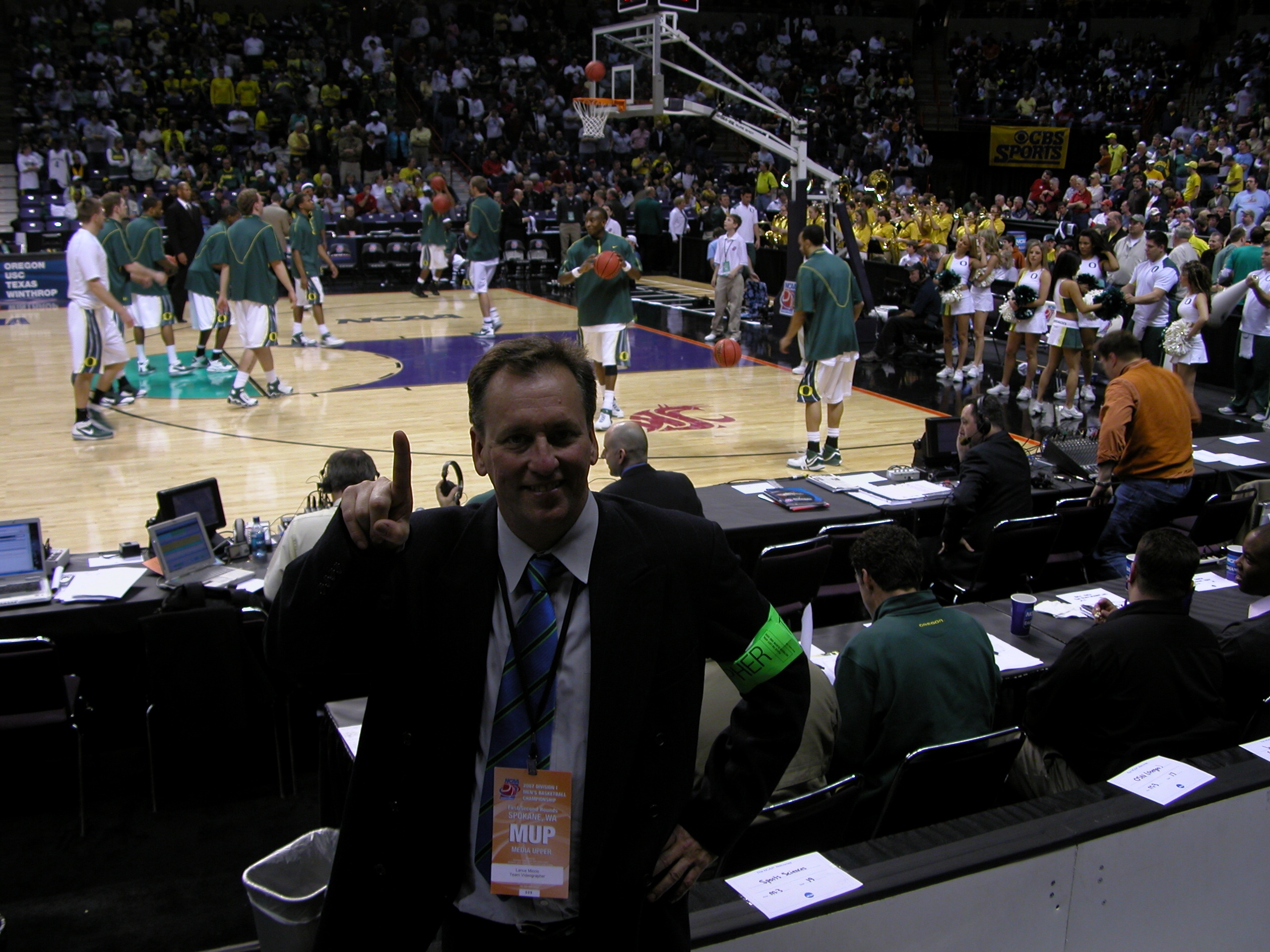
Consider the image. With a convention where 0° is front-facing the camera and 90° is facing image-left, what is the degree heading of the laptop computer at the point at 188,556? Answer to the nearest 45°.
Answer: approximately 315°

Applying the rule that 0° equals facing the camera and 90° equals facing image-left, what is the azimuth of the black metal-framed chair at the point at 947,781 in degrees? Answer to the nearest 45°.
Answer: approximately 135°

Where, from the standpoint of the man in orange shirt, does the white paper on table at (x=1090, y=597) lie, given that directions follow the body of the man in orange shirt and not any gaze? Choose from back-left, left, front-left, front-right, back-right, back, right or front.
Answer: back-left

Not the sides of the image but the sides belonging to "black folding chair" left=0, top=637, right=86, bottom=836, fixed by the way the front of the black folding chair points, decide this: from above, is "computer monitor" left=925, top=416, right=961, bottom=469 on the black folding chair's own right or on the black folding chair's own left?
on the black folding chair's own right

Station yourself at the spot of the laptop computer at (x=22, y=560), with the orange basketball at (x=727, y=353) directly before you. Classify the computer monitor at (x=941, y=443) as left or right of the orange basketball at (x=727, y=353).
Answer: right

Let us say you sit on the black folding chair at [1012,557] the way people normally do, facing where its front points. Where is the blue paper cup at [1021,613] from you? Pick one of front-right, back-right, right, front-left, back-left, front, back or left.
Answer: back-left

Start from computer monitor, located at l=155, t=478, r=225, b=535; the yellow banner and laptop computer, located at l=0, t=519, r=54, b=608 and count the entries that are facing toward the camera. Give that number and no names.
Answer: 3

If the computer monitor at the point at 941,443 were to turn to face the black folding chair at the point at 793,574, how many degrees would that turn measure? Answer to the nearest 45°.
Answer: approximately 45° to its right
